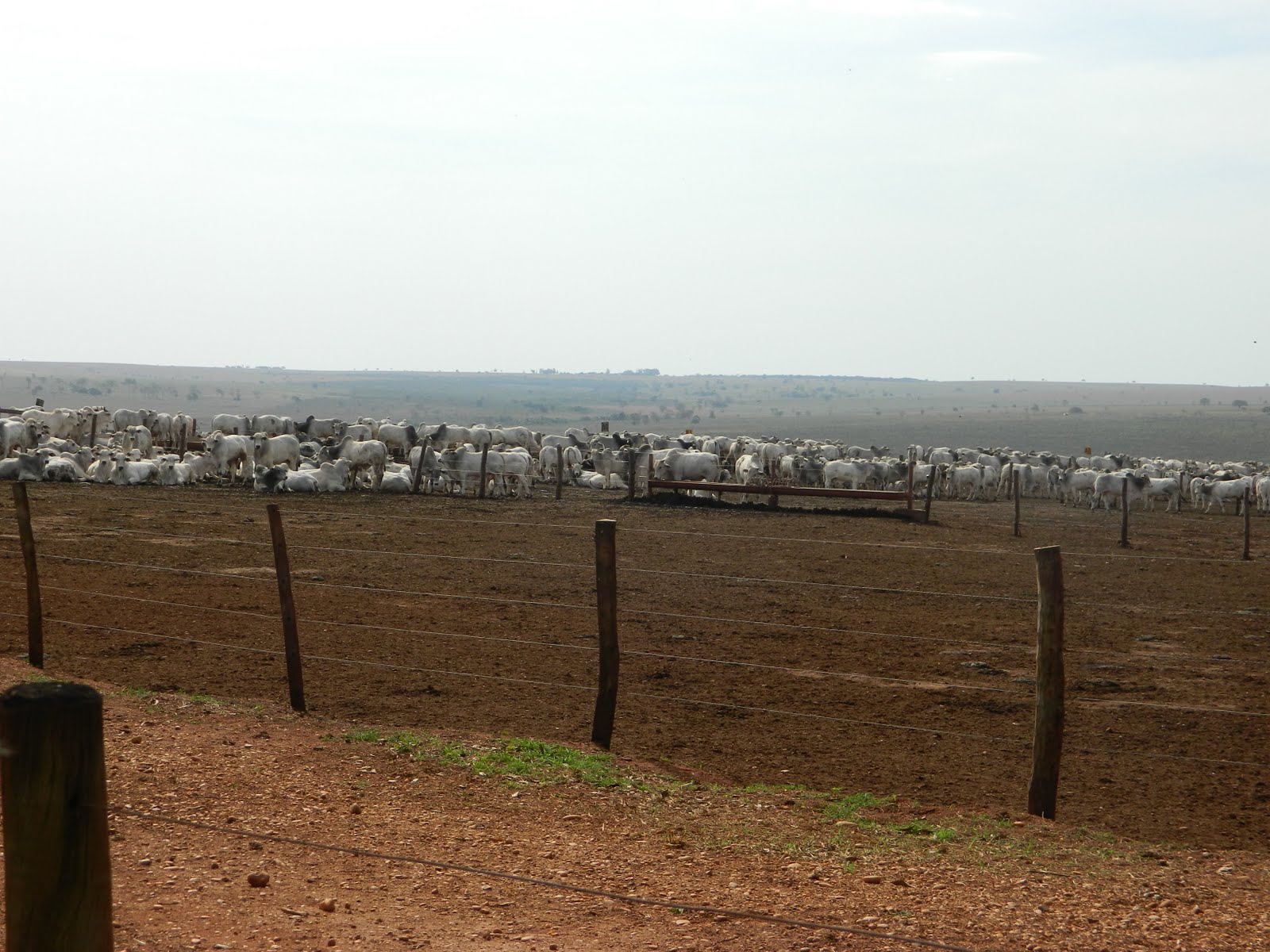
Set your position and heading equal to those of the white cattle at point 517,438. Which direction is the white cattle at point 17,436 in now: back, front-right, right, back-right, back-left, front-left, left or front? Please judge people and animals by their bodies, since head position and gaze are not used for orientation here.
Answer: front

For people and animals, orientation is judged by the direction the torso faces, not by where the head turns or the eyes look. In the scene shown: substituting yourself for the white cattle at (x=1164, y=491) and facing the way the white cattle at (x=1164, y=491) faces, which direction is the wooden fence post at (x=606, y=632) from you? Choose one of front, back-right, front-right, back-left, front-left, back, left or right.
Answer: left
